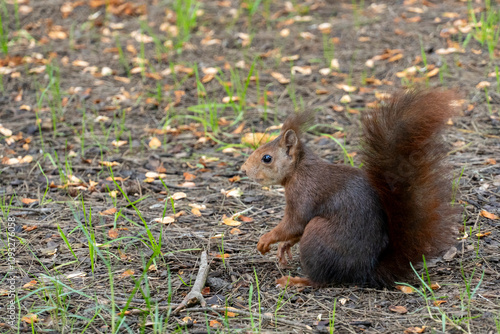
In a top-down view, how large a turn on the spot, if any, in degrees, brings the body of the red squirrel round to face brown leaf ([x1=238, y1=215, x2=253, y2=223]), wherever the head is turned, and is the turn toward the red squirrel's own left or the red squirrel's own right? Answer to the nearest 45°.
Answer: approximately 45° to the red squirrel's own right

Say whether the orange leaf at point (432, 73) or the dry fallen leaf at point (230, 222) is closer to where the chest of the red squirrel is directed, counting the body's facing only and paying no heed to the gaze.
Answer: the dry fallen leaf

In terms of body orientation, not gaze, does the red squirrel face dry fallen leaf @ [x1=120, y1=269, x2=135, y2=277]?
yes

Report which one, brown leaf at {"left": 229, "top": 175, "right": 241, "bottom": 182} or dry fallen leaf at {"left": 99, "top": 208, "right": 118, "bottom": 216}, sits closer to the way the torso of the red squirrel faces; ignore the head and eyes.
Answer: the dry fallen leaf

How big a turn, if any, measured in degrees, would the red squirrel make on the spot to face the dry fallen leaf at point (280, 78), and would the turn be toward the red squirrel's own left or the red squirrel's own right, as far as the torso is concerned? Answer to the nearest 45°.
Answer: approximately 90° to the red squirrel's own right

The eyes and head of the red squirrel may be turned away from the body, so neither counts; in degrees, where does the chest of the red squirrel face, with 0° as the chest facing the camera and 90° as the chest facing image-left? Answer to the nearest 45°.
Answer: approximately 90°

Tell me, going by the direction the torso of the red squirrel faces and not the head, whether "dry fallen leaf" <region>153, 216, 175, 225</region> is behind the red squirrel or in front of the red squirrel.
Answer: in front

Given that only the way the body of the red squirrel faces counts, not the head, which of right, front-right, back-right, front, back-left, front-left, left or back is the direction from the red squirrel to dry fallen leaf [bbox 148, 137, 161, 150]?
front-right

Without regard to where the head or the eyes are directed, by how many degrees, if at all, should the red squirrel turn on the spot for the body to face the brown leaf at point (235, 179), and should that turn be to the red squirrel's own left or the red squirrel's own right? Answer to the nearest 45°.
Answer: approximately 45° to the red squirrel's own right

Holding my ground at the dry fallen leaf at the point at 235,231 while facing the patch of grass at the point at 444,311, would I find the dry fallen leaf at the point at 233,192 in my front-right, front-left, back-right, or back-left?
back-left

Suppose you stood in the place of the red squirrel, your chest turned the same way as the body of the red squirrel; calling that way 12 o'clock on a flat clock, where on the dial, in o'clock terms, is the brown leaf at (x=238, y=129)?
The brown leaf is roughly at 2 o'clock from the red squirrel.
